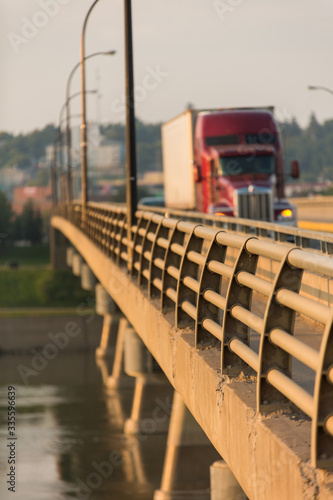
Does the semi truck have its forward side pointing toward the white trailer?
no

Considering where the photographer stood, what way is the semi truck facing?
facing the viewer
